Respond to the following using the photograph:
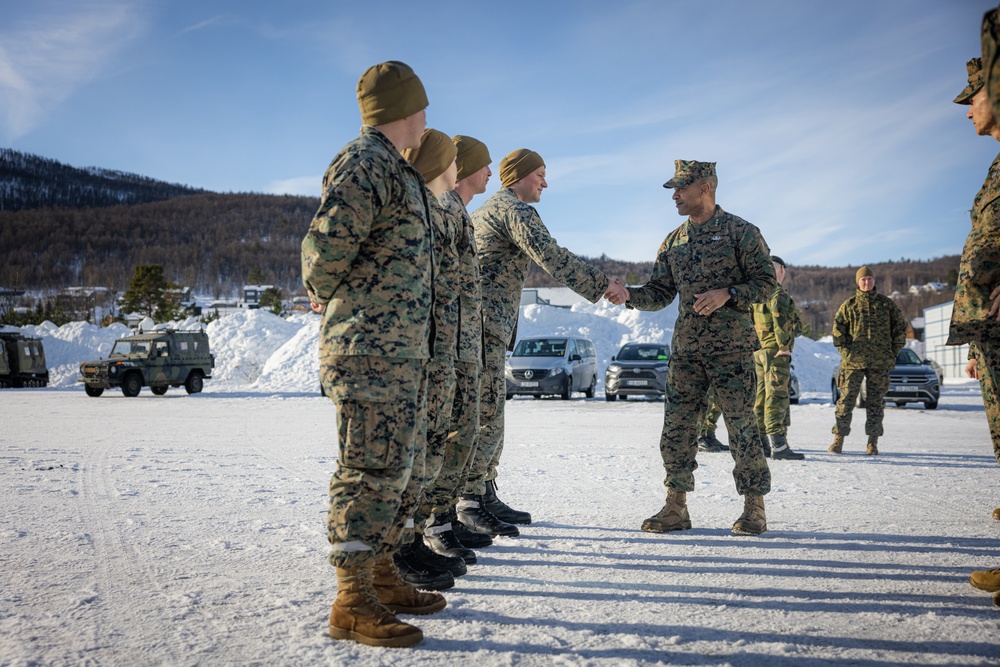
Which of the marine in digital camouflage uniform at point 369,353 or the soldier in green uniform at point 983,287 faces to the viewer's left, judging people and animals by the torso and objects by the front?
the soldier in green uniform

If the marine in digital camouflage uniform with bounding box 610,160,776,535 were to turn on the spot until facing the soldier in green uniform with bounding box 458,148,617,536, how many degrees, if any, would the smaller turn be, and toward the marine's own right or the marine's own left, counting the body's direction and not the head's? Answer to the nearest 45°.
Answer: approximately 45° to the marine's own right

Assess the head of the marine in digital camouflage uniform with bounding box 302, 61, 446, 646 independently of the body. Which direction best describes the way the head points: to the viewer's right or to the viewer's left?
to the viewer's right

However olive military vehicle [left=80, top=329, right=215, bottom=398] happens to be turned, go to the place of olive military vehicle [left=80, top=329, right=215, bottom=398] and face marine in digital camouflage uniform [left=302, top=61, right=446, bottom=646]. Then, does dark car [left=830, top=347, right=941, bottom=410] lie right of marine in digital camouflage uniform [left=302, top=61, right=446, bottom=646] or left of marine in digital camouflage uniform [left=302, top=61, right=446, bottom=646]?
left

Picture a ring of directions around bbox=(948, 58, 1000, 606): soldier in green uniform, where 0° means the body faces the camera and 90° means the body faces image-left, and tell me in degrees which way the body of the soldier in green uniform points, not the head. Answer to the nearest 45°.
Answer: approximately 90°

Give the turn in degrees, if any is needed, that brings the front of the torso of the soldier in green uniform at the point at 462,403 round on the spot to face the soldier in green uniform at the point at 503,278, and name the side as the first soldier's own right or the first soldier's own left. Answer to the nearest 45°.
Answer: approximately 90° to the first soldier's own left

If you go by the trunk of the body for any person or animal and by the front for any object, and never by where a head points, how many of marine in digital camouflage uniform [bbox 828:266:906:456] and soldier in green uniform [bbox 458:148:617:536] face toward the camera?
1

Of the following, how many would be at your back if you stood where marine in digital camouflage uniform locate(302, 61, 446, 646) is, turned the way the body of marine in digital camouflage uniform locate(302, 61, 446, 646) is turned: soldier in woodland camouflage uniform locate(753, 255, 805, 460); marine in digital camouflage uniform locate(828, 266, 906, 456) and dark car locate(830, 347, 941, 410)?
0

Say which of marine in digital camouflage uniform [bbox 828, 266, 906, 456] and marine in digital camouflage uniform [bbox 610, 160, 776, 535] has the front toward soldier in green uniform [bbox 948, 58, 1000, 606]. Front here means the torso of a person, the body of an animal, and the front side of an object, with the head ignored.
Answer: marine in digital camouflage uniform [bbox 828, 266, 906, 456]

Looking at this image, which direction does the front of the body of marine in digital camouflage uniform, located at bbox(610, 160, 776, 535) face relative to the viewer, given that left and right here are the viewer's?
facing the viewer and to the left of the viewer

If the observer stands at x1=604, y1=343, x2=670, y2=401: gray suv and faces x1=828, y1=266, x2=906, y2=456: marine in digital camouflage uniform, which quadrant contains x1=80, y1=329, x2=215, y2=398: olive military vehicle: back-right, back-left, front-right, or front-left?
back-right

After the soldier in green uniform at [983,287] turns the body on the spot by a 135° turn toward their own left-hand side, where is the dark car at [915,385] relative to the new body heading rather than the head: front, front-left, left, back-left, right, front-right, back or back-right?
back-left

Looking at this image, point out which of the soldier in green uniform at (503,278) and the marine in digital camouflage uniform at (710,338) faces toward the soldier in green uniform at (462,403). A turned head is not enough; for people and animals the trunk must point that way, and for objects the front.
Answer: the marine in digital camouflage uniform

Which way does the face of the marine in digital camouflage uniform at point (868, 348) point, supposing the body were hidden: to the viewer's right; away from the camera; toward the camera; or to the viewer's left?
toward the camera

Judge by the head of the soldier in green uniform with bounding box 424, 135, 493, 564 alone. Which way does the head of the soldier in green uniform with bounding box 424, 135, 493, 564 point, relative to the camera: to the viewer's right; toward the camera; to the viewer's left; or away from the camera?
to the viewer's right

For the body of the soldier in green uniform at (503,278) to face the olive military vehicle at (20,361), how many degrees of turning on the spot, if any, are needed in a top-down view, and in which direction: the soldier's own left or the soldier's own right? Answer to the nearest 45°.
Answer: approximately 135° to the soldier's own left

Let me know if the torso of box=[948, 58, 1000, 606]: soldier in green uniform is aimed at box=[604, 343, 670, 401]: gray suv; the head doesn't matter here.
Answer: no

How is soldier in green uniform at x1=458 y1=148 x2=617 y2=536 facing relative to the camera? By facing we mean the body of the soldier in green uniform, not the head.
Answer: to the viewer's right

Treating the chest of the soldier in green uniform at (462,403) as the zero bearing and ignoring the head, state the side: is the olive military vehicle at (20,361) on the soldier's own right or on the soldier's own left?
on the soldier's own left
